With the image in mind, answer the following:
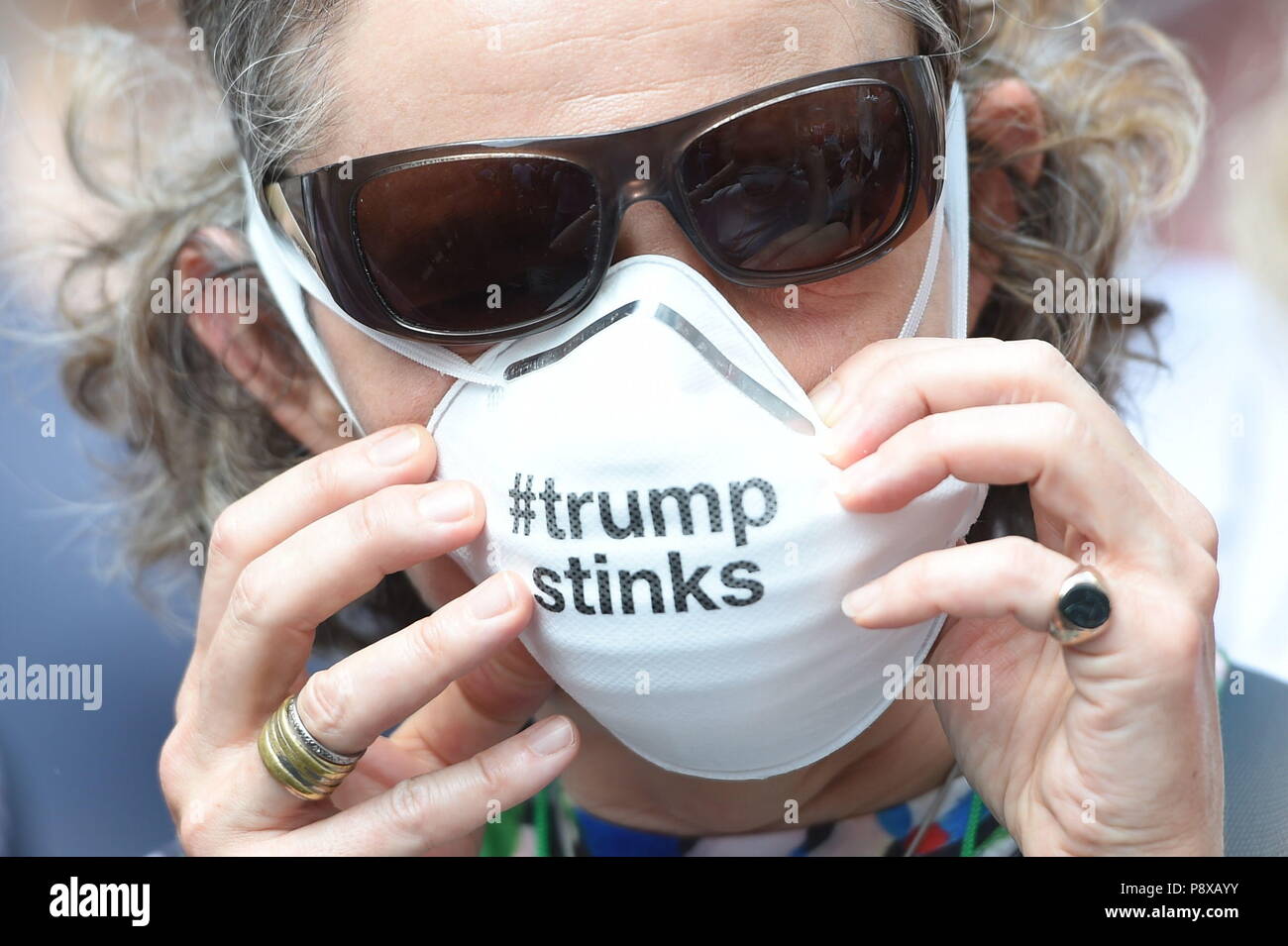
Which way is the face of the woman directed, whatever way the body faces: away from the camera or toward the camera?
toward the camera

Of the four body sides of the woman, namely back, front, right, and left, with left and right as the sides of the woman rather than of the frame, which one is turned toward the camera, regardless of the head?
front
